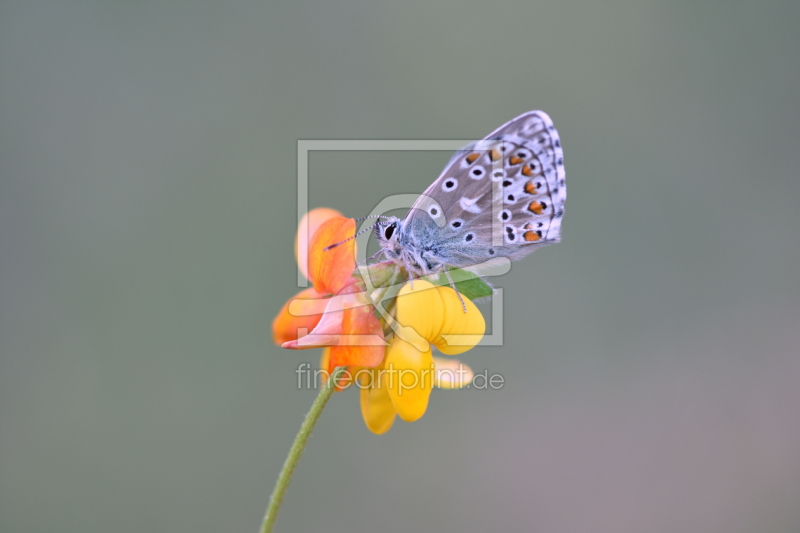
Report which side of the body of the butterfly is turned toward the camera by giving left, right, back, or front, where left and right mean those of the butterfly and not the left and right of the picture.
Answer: left
